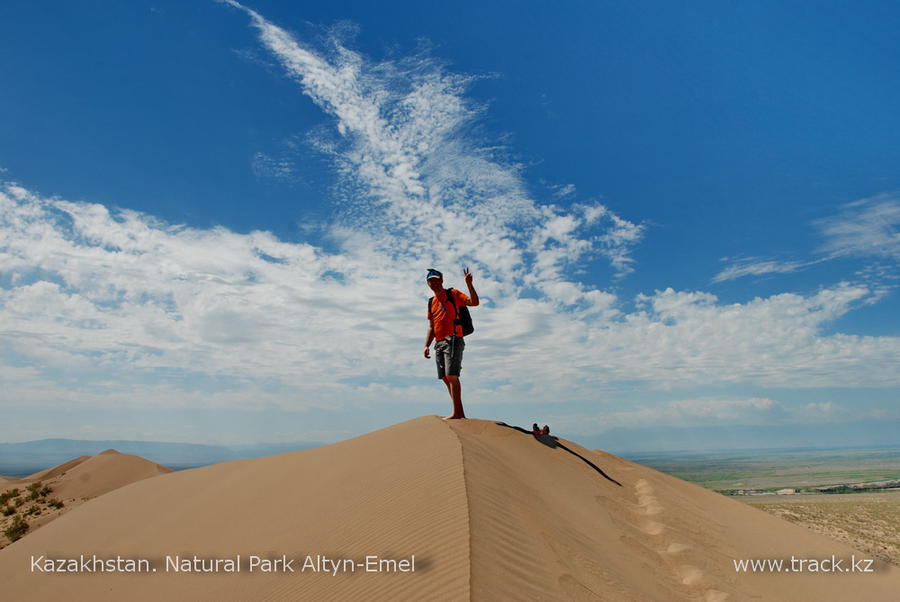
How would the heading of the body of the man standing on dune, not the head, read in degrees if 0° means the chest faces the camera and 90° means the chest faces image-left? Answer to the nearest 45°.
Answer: approximately 45°

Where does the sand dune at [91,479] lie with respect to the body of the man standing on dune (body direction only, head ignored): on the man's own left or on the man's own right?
on the man's own right

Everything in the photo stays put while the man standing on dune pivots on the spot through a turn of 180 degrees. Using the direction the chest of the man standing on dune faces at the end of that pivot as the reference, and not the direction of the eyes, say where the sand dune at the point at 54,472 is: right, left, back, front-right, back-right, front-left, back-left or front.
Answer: left
